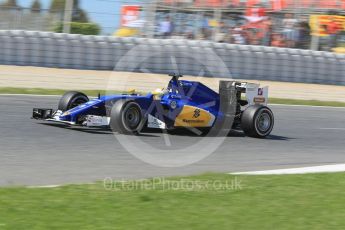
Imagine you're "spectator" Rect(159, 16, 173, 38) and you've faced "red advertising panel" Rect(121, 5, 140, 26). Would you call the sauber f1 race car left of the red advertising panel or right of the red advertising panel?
left

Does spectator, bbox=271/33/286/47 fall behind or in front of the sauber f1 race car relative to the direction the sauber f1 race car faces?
behind

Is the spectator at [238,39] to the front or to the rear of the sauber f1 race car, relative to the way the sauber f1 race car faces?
to the rear

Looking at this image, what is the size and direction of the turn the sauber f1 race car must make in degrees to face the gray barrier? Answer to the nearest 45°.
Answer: approximately 135° to its right

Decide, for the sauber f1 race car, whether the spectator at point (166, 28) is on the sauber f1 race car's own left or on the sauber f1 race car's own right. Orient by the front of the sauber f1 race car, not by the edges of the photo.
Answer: on the sauber f1 race car's own right

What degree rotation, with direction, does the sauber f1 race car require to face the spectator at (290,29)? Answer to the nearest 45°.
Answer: approximately 135° to its right

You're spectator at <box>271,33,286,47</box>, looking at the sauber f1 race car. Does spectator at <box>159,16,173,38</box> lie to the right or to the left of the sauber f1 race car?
right

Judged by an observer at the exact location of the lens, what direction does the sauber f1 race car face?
facing the viewer and to the left of the viewer
